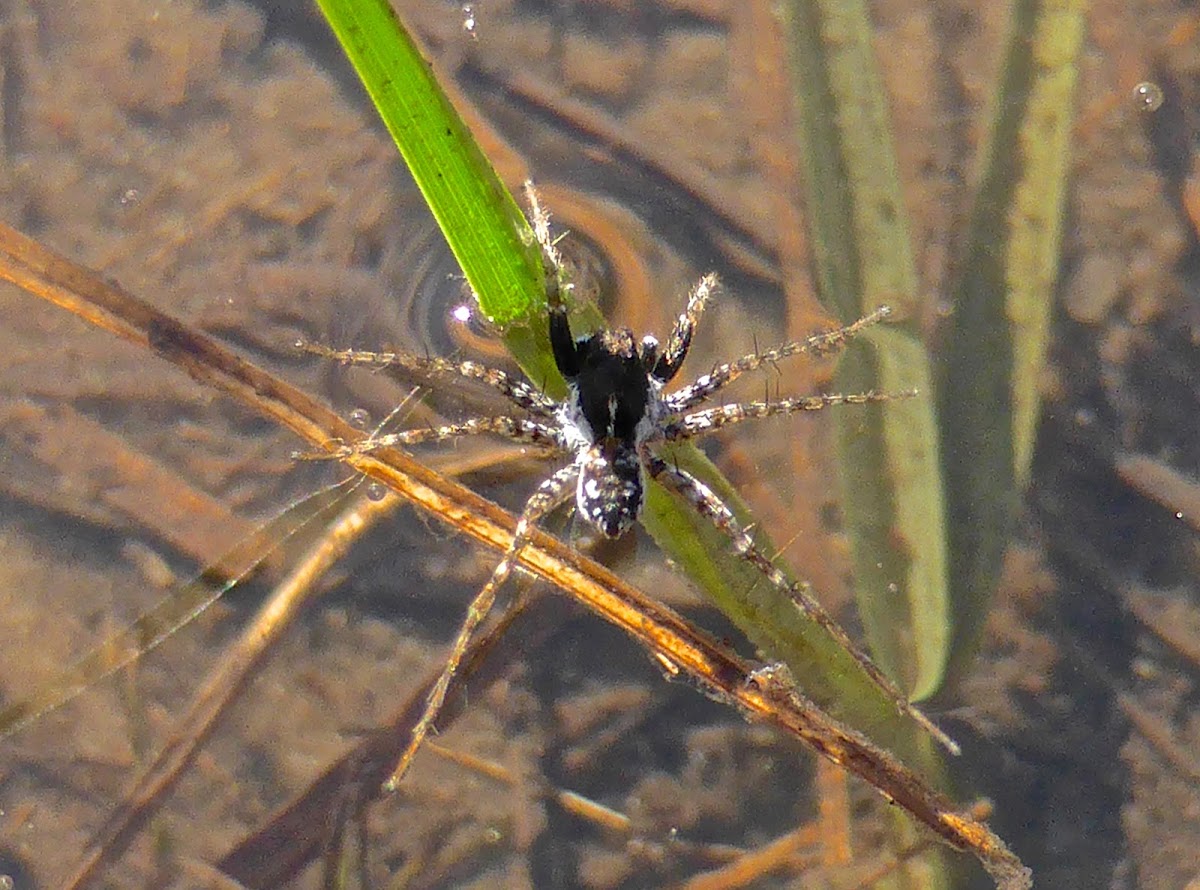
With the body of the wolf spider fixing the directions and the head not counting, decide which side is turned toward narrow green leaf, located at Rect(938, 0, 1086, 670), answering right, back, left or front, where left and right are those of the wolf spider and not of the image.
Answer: right

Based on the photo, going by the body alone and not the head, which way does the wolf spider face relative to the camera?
away from the camera

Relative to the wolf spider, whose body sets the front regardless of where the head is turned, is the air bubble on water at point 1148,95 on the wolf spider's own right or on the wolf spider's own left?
on the wolf spider's own right
